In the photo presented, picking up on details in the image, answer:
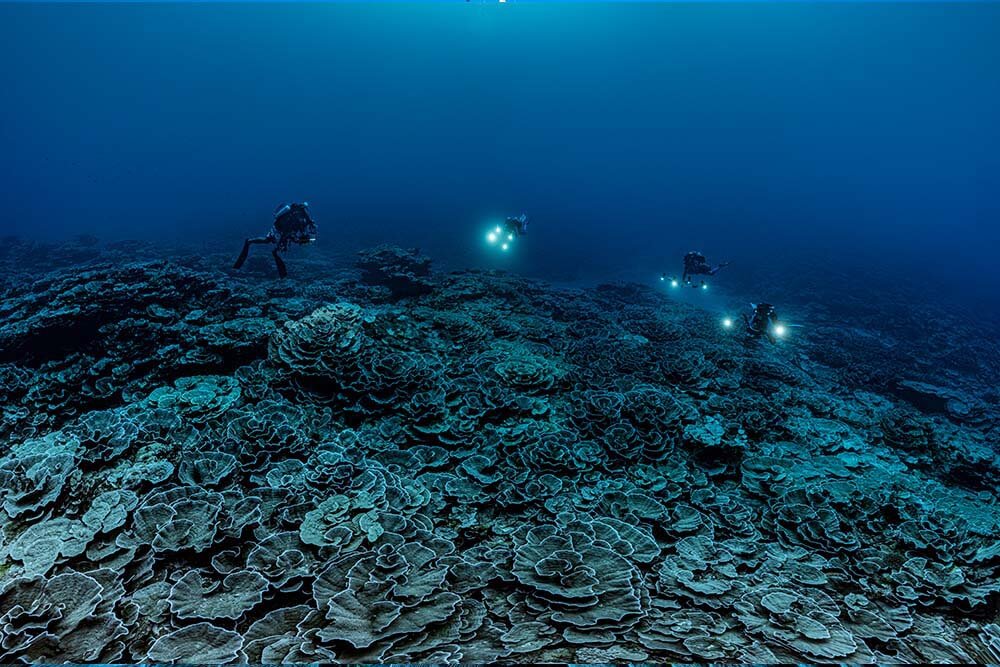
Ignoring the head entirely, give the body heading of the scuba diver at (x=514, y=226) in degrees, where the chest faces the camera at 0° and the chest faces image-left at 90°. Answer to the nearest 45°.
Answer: approximately 45°

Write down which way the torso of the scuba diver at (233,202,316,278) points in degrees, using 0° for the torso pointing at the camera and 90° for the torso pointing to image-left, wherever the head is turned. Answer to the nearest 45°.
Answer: approximately 270°
